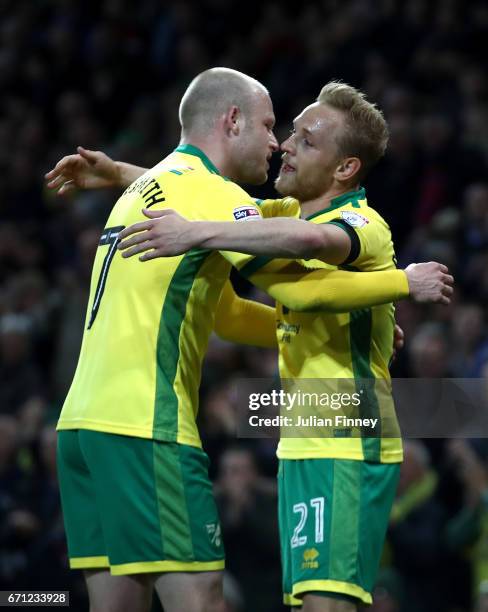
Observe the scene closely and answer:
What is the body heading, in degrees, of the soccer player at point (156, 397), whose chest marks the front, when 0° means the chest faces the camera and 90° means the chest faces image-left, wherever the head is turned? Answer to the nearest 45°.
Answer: approximately 225°
